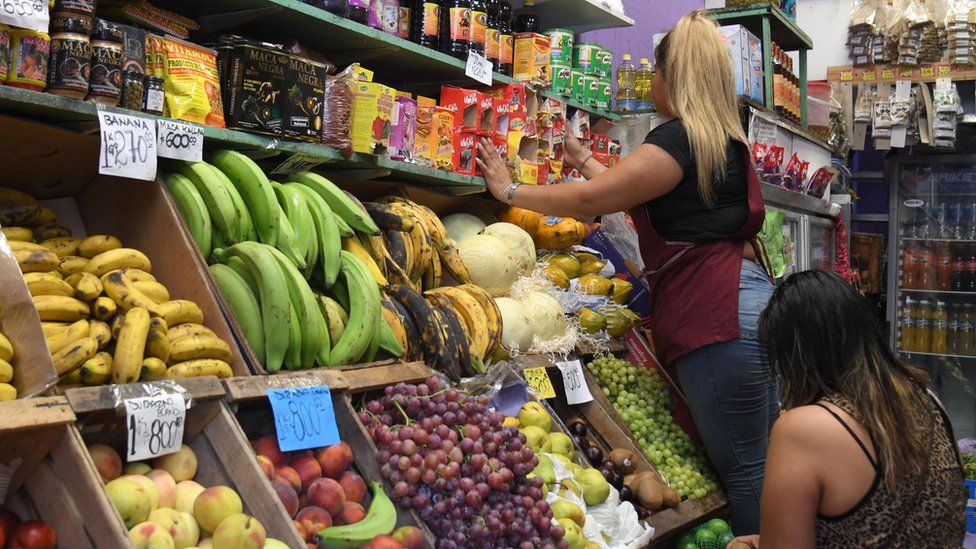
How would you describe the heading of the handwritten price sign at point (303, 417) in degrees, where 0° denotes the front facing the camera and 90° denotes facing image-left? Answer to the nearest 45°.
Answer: approximately 0°

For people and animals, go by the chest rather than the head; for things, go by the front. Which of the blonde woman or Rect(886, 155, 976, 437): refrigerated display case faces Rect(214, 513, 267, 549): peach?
the refrigerated display case

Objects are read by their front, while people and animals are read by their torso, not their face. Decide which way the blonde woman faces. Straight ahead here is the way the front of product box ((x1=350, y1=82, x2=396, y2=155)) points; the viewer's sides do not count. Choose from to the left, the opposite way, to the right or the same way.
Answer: the opposite way

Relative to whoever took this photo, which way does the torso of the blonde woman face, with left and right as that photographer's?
facing away from the viewer and to the left of the viewer

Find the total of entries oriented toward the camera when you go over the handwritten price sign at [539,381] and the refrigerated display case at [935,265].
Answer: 2

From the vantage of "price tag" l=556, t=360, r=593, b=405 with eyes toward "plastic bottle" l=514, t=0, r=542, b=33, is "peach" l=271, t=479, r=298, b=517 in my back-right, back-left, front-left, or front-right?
back-left

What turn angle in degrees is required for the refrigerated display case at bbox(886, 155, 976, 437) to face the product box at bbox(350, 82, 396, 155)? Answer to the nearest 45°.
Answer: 0° — it already faces it

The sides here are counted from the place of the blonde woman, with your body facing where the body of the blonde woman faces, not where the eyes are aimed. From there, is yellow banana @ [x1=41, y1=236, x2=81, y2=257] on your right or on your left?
on your left

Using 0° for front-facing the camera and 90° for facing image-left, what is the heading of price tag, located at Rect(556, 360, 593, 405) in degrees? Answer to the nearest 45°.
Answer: approximately 0°

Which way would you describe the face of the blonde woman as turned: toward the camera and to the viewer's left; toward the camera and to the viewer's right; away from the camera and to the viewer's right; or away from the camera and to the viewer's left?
away from the camera and to the viewer's left

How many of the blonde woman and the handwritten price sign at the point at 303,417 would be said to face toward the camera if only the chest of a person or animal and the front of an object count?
1

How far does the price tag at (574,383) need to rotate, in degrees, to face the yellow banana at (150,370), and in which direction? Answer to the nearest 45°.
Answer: approximately 45° to its right
